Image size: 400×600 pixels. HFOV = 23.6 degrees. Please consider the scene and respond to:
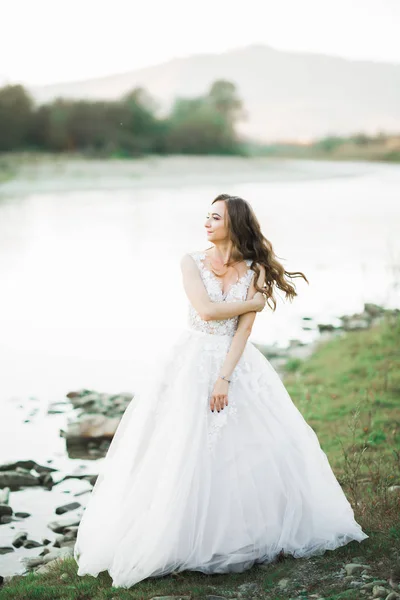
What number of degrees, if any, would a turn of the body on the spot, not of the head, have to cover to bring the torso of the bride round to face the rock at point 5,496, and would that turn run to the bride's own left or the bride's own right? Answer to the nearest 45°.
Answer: approximately 135° to the bride's own right

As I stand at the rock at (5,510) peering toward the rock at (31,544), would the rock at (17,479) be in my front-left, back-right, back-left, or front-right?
back-left

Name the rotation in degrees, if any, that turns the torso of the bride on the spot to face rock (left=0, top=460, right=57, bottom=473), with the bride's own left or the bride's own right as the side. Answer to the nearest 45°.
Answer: approximately 135° to the bride's own right

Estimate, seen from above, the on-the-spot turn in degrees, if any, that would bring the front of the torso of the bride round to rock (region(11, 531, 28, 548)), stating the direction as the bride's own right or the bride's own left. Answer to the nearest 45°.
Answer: approximately 135° to the bride's own right

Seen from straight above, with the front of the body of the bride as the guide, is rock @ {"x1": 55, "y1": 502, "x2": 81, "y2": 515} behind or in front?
behind

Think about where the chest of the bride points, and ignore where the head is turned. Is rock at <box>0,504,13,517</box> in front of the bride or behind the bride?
behind

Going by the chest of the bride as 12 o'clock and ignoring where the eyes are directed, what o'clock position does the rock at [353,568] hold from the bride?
The rock is roughly at 10 o'clock from the bride.

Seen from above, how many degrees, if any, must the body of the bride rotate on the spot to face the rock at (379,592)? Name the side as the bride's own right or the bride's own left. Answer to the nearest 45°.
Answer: approximately 45° to the bride's own left

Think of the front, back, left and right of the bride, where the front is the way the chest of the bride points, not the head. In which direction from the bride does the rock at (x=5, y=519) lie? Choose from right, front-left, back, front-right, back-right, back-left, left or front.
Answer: back-right

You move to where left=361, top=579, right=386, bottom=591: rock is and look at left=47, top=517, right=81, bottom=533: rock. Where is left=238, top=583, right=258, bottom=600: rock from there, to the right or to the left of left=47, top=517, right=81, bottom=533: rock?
left

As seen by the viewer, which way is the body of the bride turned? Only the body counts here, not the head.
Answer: toward the camera
